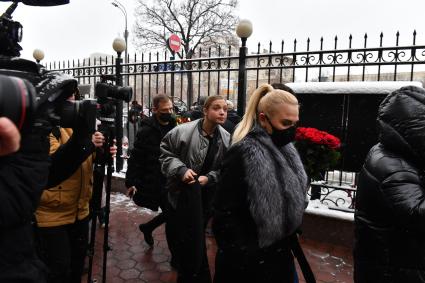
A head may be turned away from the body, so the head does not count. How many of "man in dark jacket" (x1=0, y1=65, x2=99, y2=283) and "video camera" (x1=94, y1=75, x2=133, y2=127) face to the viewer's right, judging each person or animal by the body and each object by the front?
2

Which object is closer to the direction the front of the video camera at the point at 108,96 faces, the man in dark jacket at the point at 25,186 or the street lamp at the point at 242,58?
the street lamp

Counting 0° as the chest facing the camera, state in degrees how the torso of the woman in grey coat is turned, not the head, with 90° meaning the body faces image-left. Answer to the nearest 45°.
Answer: approximately 315°

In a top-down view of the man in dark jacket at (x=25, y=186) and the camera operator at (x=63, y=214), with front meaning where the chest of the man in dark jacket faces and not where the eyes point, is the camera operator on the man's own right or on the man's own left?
on the man's own left

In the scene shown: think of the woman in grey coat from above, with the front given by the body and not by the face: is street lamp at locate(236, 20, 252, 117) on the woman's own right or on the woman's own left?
on the woman's own left

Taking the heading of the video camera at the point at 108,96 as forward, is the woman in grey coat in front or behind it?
in front

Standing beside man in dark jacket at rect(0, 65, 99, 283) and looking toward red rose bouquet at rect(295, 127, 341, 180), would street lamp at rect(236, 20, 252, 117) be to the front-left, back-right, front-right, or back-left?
front-left

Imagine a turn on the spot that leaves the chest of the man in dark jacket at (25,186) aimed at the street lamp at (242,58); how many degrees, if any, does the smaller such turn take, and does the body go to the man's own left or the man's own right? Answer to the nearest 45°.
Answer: approximately 45° to the man's own left

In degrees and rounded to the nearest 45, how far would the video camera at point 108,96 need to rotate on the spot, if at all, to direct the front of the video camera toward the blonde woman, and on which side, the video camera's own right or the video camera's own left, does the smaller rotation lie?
approximately 45° to the video camera's own right

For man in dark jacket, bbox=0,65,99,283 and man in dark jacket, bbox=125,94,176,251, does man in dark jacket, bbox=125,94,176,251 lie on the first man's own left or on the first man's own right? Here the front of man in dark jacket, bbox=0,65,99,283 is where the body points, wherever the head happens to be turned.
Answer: on the first man's own left

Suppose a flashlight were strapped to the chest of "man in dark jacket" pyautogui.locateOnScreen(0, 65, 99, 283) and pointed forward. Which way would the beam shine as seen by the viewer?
to the viewer's right

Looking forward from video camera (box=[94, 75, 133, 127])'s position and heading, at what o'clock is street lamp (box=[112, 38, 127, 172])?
The street lamp is roughly at 9 o'clock from the video camera.

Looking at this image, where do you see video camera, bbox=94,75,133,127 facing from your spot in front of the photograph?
facing to the right of the viewer
